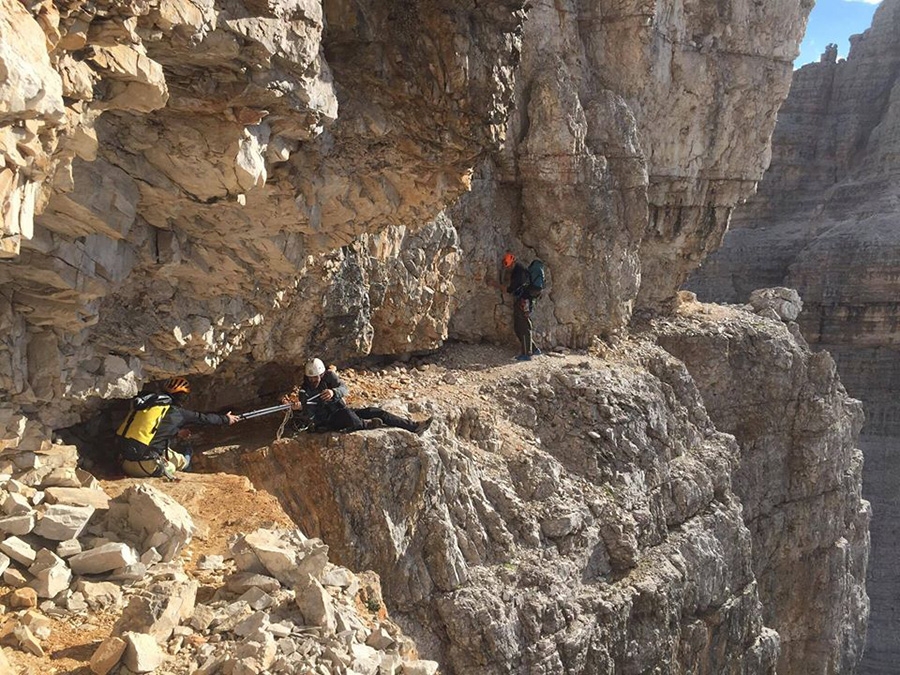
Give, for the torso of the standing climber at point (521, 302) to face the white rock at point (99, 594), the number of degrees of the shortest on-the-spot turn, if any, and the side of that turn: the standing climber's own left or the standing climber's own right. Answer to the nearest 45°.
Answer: approximately 90° to the standing climber's own left

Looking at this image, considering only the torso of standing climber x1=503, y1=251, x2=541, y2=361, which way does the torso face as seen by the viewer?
to the viewer's left

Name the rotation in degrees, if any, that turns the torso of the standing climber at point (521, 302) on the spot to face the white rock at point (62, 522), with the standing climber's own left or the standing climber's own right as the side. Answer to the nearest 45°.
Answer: approximately 90° to the standing climber's own left

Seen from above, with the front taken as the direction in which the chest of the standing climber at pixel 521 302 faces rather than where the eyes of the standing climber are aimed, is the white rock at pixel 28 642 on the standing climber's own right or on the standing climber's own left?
on the standing climber's own left

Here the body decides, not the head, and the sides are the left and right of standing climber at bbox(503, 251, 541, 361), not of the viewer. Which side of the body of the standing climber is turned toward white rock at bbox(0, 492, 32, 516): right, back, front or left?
left

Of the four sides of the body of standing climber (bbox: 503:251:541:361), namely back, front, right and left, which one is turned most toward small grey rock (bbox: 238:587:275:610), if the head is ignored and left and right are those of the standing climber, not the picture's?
left

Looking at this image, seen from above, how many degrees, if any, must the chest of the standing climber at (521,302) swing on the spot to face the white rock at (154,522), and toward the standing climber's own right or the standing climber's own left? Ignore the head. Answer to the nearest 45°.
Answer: approximately 90° to the standing climber's own left

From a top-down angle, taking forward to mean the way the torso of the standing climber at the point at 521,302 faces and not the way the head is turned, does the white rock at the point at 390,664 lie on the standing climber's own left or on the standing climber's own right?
on the standing climber's own left

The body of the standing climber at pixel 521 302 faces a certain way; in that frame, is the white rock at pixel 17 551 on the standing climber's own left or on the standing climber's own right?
on the standing climber's own left

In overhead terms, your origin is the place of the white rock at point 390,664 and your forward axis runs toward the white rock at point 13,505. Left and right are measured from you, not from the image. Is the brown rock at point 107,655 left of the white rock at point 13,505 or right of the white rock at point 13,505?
left

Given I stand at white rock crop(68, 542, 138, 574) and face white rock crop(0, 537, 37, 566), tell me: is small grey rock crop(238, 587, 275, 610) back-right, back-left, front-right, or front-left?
back-left
